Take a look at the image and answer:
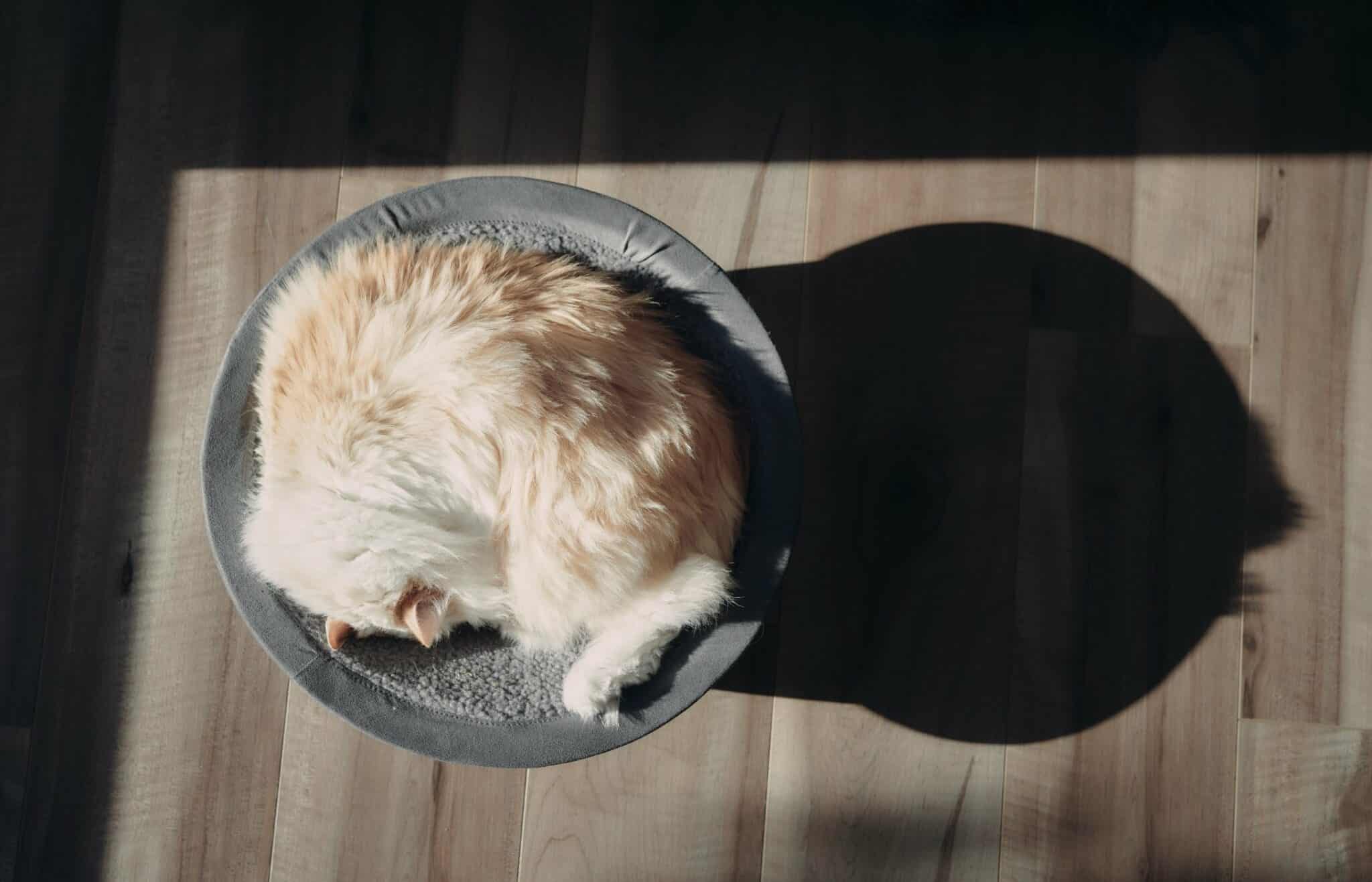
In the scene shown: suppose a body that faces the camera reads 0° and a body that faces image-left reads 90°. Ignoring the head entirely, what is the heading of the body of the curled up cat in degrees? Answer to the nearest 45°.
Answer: approximately 45°
